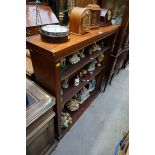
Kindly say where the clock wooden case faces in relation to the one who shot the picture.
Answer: facing the viewer and to the right of the viewer
